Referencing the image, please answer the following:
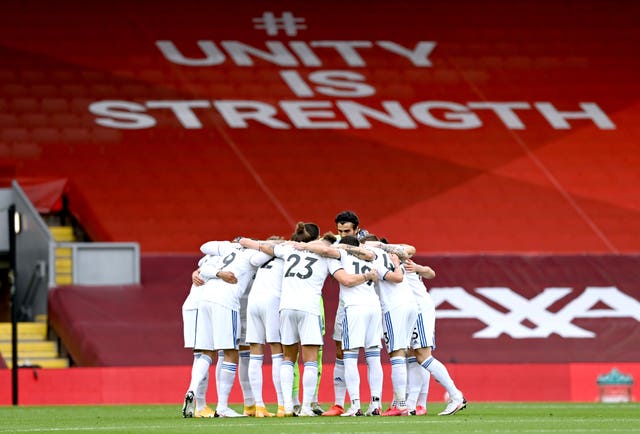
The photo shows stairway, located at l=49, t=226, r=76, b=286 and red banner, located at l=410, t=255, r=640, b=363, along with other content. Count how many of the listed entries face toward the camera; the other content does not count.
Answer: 2

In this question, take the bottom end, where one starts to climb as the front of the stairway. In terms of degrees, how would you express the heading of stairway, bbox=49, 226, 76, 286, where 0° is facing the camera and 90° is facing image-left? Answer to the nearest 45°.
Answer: approximately 0°

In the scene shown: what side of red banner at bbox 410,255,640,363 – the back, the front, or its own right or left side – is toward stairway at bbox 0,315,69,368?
right

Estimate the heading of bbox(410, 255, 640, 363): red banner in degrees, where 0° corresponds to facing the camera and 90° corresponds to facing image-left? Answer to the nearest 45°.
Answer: approximately 0°

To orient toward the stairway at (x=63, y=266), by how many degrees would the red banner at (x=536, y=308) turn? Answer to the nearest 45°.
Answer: approximately 90° to its right

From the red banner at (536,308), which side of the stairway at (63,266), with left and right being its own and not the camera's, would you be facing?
left
